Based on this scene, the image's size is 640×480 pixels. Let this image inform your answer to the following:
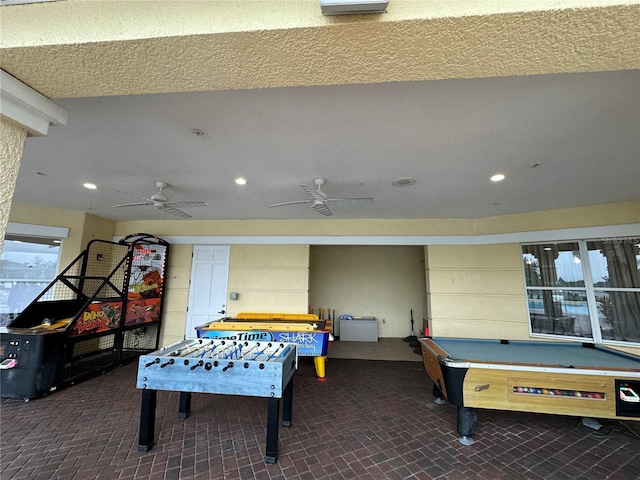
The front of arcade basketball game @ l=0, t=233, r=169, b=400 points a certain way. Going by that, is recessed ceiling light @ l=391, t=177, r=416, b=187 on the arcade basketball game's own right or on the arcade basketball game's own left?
on the arcade basketball game's own left

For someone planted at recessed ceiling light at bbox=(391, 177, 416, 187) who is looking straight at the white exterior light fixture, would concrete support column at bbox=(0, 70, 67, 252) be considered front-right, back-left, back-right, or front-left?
front-right

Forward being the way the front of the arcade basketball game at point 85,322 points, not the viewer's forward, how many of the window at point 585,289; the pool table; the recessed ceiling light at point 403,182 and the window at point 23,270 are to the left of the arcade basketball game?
3

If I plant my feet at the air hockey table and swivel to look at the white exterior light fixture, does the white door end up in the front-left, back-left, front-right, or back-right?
back-right

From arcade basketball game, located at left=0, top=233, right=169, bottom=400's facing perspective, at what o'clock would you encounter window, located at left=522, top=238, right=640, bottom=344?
The window is roughly at 9 o'clock from the arcade basketball game.

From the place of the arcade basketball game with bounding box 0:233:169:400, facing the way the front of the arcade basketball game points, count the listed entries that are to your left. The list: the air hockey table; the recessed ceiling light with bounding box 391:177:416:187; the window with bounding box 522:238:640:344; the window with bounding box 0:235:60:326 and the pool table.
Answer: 4

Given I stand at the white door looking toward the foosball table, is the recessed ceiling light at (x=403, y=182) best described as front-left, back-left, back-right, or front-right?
front-left

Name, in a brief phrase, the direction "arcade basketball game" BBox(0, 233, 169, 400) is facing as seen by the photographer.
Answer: facing the viewer and to the left of the viewer

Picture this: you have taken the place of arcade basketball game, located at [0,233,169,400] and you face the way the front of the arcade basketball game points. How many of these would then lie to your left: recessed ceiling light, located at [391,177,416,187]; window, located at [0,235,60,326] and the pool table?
2

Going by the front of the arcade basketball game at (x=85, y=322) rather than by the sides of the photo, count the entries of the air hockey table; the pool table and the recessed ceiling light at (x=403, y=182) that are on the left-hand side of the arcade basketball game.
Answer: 3

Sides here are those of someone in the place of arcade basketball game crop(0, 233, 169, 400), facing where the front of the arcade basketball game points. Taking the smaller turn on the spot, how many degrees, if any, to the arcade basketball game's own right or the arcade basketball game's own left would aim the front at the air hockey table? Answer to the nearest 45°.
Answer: approximately 90° to the arcade basketball game's own left

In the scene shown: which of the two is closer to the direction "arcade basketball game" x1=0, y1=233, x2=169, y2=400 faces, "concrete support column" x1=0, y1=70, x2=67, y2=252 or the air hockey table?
the concrete support column

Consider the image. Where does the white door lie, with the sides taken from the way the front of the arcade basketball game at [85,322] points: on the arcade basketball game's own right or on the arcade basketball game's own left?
on the arcade basketball game's own left

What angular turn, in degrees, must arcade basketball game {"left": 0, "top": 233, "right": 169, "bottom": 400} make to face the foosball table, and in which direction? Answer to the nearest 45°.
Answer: approximately 45° to its left

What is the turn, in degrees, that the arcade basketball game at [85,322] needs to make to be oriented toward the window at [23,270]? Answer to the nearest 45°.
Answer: approximately 90° to its right

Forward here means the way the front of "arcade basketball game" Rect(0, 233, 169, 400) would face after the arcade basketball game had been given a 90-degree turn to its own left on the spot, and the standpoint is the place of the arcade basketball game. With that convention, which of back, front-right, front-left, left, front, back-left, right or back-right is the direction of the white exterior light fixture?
front-right
